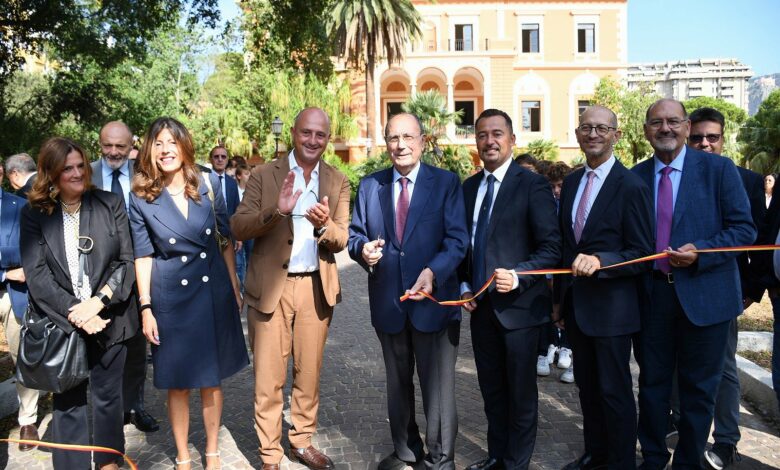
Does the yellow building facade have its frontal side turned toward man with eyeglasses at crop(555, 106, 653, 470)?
yes

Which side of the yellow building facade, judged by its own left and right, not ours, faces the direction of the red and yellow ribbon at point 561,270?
front

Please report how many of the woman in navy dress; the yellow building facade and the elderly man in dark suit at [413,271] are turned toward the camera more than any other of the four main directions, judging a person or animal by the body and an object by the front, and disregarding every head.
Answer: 3

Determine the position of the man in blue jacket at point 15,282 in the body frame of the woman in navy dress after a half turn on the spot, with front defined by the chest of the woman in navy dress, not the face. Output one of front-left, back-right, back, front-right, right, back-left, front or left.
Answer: front-left

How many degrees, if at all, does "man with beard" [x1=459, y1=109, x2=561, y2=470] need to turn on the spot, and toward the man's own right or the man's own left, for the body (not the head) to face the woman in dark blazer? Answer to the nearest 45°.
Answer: approximately 45° to the man's own right

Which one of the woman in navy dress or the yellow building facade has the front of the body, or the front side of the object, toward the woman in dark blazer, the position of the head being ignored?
the yellow building facade

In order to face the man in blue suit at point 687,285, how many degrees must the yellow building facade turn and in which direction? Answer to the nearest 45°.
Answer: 0° — it already faces them

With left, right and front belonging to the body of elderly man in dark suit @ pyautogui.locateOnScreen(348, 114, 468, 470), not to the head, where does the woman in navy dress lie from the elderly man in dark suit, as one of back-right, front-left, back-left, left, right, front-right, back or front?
right
